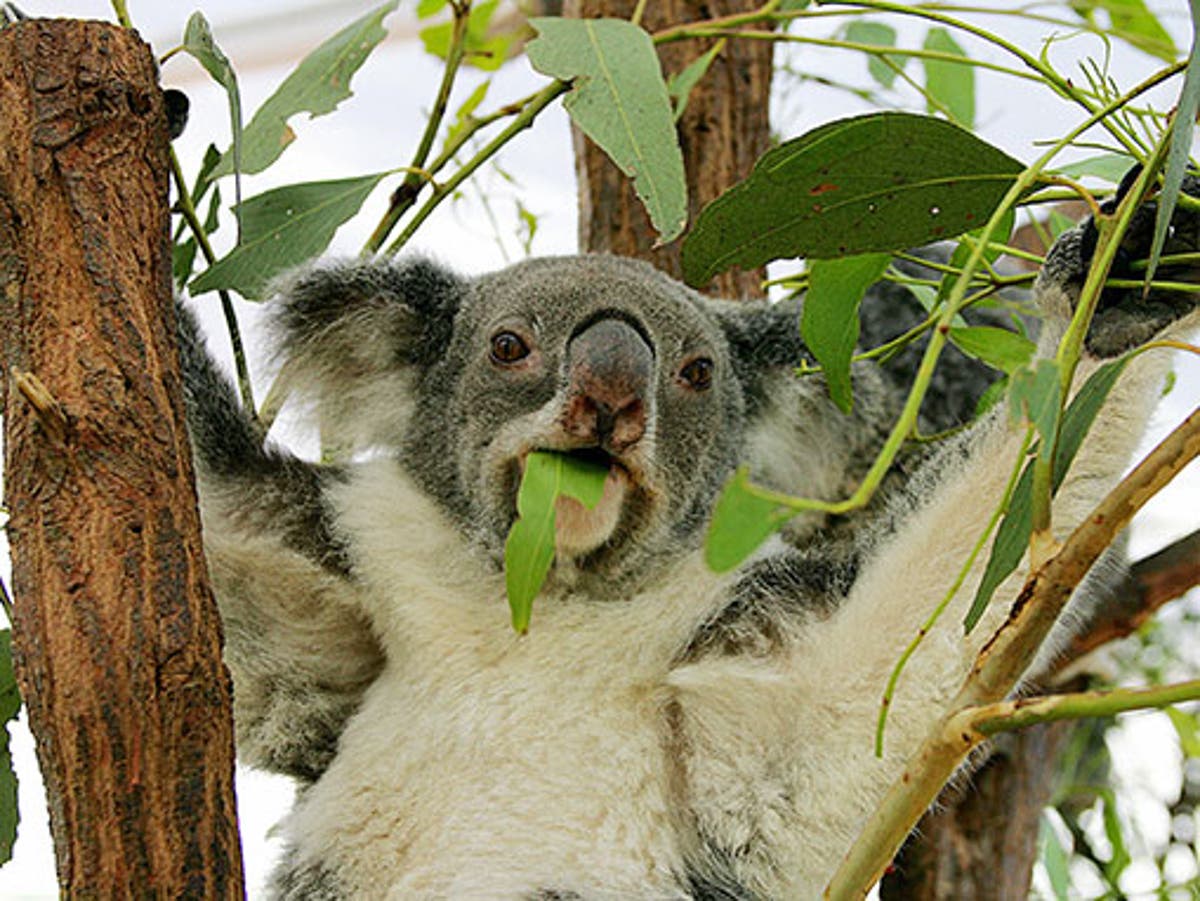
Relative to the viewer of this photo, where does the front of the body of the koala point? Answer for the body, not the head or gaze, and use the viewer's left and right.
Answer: facing the viewer

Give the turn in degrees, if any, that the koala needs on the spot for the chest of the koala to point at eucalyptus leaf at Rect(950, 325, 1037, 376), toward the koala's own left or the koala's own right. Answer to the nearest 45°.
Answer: approximately 45° to the koala's own left

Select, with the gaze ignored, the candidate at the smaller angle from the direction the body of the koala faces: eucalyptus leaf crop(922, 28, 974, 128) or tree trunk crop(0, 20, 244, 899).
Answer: the tree trunk

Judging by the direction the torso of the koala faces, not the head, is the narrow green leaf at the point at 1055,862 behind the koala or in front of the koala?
behind

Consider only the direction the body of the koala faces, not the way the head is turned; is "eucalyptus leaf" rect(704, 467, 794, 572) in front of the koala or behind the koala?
in front

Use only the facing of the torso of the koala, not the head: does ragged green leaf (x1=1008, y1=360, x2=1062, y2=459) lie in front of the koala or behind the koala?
in front
